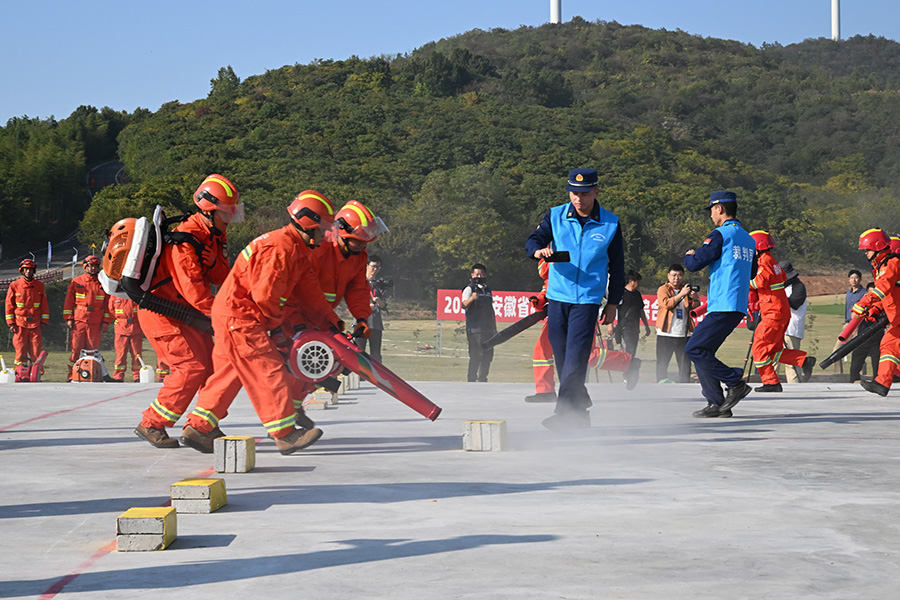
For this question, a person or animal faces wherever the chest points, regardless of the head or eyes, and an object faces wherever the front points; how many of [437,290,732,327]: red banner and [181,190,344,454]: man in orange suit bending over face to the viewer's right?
1

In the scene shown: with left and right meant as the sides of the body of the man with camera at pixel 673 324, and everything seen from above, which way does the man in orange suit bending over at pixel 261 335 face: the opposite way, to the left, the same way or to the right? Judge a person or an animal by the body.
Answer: to the left

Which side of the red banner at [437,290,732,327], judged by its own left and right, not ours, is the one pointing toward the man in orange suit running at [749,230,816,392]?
front

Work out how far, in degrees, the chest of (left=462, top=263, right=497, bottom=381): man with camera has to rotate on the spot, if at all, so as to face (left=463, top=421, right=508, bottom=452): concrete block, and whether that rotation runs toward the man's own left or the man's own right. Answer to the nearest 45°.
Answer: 0° — they already face it

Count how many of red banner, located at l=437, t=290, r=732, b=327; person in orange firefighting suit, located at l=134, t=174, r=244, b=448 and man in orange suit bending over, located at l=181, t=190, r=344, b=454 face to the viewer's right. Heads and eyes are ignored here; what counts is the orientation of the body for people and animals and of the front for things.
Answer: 2

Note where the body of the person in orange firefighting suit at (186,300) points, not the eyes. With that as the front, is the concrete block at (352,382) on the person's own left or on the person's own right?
on the person's own left

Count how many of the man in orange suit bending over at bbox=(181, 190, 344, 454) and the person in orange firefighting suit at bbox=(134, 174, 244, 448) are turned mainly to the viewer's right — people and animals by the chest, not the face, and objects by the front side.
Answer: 2

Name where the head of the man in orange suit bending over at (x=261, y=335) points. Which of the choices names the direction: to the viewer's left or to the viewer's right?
to the viewer's right

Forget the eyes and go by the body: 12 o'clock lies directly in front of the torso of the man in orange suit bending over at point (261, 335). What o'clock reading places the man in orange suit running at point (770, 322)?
the man in orange suit running at point (770, 322) is roughly at 11 o'clock from the man in orange suit bending over at point (261, 335).

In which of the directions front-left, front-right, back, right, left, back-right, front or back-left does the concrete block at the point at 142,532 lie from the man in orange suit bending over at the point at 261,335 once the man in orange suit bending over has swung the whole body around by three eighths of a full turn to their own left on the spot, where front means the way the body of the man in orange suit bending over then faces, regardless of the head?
back-left

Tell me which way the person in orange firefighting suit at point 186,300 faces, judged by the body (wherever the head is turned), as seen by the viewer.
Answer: to the viewer's right

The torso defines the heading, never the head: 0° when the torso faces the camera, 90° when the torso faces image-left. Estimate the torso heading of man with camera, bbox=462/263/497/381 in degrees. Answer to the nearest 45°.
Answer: approximately 0°

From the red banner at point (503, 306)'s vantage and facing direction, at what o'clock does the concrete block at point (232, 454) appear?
The concrete block is roughly at 12 o'clock from the red banner.
